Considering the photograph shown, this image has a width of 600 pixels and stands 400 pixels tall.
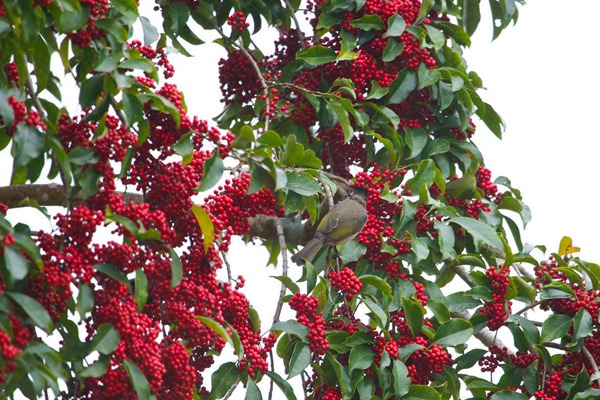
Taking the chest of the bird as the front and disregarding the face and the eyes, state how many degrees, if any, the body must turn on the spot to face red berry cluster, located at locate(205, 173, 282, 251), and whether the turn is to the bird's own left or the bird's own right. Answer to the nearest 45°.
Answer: approximately 135° to the bird's own left

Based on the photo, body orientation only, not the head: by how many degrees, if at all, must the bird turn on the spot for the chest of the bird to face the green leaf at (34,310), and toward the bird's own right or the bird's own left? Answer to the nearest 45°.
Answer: approximately 180°

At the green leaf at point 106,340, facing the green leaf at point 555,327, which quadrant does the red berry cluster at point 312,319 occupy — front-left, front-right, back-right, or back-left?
front-left

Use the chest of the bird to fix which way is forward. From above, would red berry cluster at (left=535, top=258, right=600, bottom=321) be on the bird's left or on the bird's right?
on the bird's right

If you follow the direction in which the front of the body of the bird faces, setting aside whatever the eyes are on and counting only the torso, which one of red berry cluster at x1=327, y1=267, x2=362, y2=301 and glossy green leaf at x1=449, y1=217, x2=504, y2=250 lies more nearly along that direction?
the glossy green leaf

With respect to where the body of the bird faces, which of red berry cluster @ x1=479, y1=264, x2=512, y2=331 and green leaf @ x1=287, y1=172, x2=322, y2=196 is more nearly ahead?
the red berry cluster

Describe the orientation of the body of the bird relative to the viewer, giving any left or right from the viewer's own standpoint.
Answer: facing away from the viewer and to the right of the viewer
